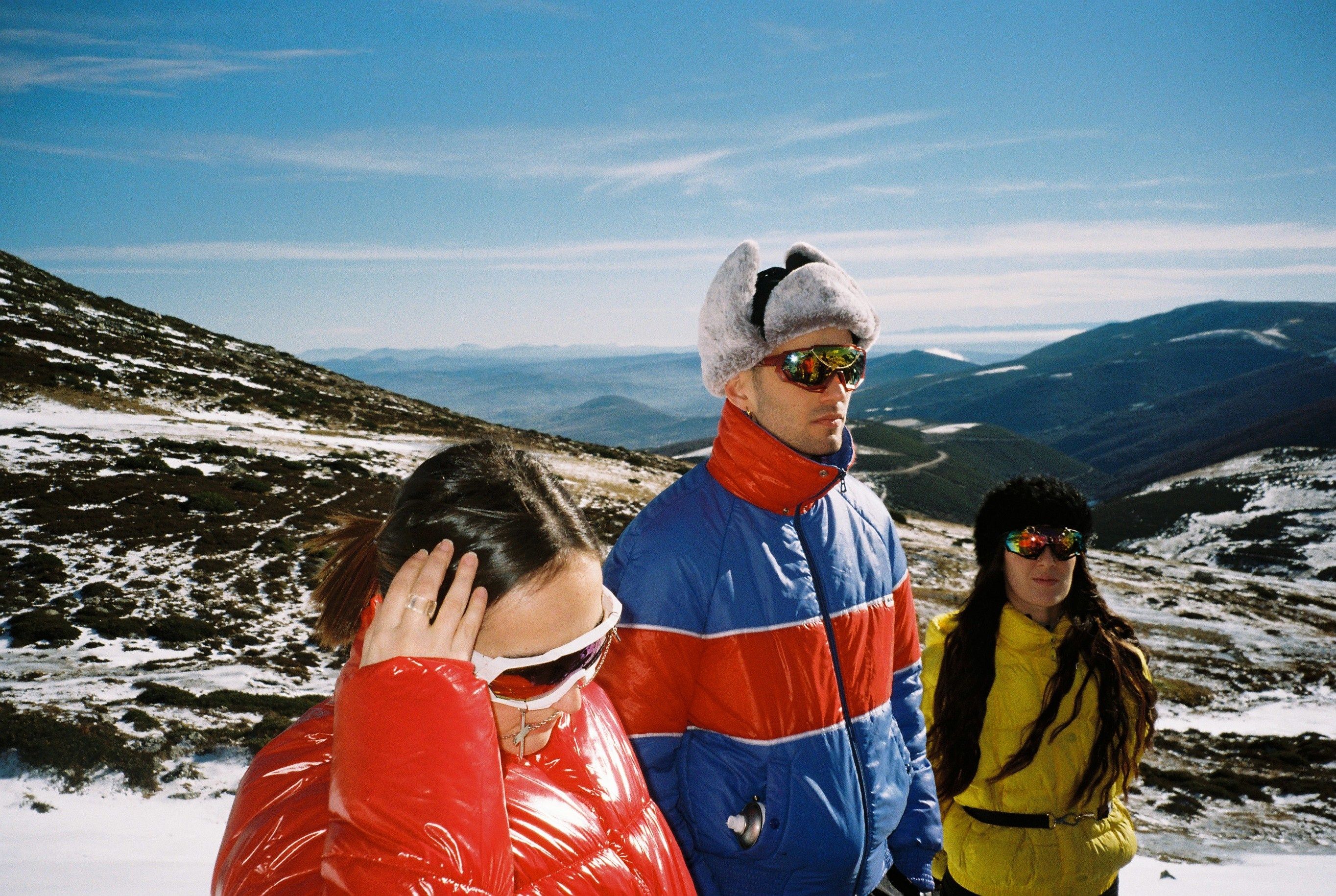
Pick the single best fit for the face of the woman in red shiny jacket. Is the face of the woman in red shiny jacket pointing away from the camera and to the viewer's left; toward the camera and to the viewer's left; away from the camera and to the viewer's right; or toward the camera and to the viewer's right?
toward the camera and to the viewer's right

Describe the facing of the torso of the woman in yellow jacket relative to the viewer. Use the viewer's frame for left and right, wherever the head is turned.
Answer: facing the viewer

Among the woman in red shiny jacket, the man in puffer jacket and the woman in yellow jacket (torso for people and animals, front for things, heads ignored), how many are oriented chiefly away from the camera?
0

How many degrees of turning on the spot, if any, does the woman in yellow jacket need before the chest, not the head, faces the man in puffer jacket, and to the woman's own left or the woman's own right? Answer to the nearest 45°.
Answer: approximately 45° to the woman's own right

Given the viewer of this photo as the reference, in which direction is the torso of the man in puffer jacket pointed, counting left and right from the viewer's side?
facing the viewer and to the right of the viewer

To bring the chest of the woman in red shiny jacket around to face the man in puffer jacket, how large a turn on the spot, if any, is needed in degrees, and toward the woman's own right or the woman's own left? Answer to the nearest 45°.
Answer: approximately 90° to the woman's own left

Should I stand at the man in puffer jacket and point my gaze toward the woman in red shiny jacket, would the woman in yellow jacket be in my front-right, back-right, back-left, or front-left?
back-left

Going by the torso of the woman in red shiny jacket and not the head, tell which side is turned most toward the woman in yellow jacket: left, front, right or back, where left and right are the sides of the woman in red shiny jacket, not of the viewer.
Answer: left

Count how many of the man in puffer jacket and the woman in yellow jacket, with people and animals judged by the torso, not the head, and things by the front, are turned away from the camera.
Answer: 0

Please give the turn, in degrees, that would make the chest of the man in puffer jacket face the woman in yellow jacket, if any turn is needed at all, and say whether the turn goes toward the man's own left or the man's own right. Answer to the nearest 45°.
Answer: approximately 90° to the man's own left

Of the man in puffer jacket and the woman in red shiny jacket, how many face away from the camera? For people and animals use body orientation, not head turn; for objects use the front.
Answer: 0
